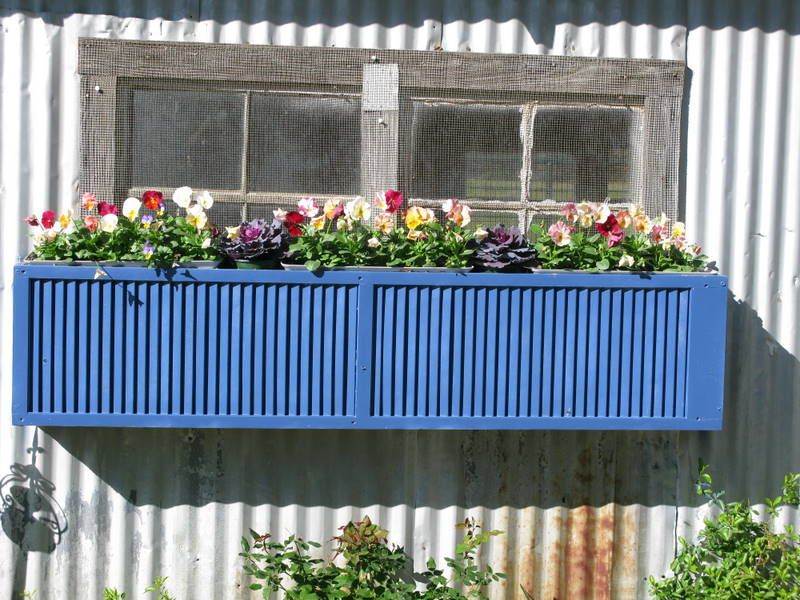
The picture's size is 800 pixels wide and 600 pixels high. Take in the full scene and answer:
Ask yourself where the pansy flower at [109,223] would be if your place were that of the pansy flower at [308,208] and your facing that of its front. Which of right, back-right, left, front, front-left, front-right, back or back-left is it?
right

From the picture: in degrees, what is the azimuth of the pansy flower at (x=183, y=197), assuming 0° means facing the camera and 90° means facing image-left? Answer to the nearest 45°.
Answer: approximately 0°

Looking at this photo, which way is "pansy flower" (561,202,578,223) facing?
toward the camera

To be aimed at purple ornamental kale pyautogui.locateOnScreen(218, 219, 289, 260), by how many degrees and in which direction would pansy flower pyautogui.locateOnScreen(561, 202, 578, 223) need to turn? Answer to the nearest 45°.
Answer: approximately 90° to its right

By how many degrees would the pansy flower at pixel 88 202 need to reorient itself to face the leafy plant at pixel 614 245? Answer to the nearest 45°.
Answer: approximately 90° to its left

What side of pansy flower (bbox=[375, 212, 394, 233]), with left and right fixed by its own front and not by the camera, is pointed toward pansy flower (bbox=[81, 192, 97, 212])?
right

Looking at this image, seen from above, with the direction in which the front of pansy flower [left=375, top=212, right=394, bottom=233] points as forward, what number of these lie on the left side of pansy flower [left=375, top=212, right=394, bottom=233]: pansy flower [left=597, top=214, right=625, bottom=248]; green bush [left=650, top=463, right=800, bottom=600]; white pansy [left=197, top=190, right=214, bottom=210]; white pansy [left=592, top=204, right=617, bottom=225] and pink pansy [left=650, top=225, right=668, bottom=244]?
4

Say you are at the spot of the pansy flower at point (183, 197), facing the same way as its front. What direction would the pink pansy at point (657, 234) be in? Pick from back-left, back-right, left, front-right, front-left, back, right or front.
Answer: left

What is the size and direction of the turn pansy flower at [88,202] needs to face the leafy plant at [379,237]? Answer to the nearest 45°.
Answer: approximately 90° to its left

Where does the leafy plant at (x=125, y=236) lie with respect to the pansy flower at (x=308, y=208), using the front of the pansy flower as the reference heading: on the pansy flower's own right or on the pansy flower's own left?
on the pansy flower's own right

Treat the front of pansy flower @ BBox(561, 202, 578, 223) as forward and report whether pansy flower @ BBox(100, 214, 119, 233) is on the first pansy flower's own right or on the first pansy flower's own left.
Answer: on the first pansy flower's own right

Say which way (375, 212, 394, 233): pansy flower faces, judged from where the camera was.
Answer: facing the viewer
